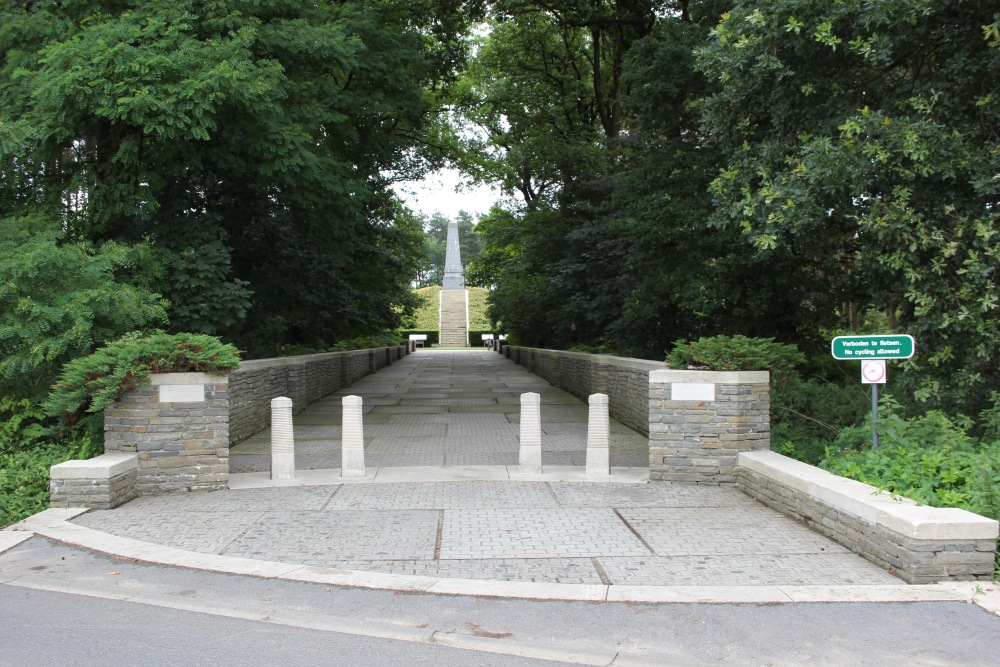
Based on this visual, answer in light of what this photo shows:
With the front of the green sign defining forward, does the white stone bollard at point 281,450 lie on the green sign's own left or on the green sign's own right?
on the green sign's own right

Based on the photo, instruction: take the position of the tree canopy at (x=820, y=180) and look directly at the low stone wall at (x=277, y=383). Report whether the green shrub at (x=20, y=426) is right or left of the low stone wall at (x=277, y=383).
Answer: left

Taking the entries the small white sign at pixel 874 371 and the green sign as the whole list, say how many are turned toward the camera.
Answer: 2

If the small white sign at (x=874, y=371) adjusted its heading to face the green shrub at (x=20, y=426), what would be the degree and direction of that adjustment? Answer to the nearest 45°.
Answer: approximately 90° to its right

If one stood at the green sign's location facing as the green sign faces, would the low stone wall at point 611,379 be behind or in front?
behind

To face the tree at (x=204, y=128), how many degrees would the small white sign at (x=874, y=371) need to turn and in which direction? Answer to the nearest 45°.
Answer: approximately 90° to its right

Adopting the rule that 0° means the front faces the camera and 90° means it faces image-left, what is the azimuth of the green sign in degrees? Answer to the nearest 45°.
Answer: approximately 0°

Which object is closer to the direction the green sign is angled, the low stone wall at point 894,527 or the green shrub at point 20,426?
the low stone wall

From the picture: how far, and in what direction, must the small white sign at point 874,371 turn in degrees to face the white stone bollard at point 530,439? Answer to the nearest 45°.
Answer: approximately 90° to its right

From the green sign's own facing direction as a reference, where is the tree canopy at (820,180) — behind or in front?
behind

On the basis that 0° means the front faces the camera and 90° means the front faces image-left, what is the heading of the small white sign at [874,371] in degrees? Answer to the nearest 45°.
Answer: approximately 0°

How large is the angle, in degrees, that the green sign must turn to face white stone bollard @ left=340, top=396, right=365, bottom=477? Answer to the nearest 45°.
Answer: approximately 90° to its right
